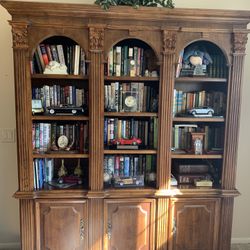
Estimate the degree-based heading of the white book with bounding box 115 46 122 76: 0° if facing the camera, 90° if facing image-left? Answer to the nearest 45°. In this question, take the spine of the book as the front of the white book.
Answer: approximately 0°

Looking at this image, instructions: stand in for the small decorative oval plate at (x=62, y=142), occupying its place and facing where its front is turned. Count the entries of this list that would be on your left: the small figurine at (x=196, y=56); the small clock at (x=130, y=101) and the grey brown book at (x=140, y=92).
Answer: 3

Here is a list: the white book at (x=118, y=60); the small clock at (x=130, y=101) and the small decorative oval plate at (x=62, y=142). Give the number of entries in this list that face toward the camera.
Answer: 3

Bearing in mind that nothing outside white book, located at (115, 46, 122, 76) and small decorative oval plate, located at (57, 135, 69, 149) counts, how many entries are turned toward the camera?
2

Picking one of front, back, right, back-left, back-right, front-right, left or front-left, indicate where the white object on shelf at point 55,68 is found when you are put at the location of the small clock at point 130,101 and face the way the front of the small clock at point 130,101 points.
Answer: right

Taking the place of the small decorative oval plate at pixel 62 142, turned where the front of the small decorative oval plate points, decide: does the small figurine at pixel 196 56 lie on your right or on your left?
on your left

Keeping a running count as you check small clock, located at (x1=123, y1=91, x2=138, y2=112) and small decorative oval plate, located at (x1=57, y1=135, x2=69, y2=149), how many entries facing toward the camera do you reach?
2
